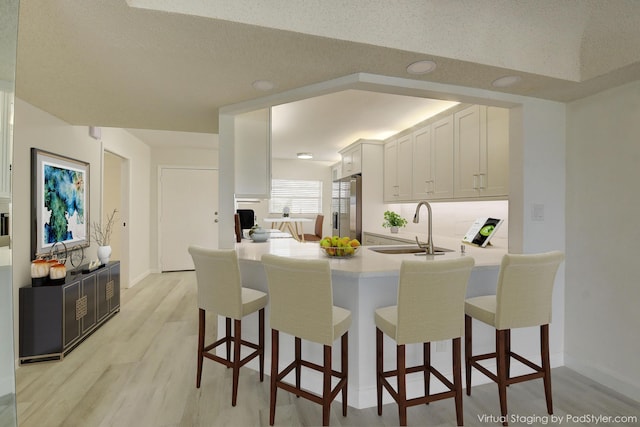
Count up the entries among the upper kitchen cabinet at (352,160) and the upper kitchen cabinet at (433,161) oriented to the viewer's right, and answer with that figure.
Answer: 0

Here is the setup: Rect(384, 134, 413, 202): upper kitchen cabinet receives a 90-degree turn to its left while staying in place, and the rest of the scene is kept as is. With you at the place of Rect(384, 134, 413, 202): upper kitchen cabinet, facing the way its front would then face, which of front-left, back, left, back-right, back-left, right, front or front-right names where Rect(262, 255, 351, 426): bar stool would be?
front-right

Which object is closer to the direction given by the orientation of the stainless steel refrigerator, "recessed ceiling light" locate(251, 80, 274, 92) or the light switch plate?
the recessed ceiling light

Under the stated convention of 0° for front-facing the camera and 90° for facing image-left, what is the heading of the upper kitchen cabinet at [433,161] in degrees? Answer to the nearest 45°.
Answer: approximately 45°

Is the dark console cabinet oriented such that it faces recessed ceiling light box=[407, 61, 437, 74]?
yes

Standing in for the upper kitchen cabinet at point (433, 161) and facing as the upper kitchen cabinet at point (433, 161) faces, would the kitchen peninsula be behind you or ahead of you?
ahead

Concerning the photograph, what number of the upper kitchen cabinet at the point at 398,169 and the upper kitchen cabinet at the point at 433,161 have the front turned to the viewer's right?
0

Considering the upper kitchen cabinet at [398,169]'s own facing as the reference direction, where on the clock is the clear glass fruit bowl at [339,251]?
The clear glass fruit bowl is roughly at 11 o'clock from the upper kitchen cabinet.

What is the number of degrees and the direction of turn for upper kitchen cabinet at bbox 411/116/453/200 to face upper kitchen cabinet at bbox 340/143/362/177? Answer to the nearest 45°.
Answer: approximately 90° to its right

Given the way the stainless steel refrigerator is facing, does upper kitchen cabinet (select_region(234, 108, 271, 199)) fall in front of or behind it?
in front

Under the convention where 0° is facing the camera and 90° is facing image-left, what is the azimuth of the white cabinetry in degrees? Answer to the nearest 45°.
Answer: approximately 315°
